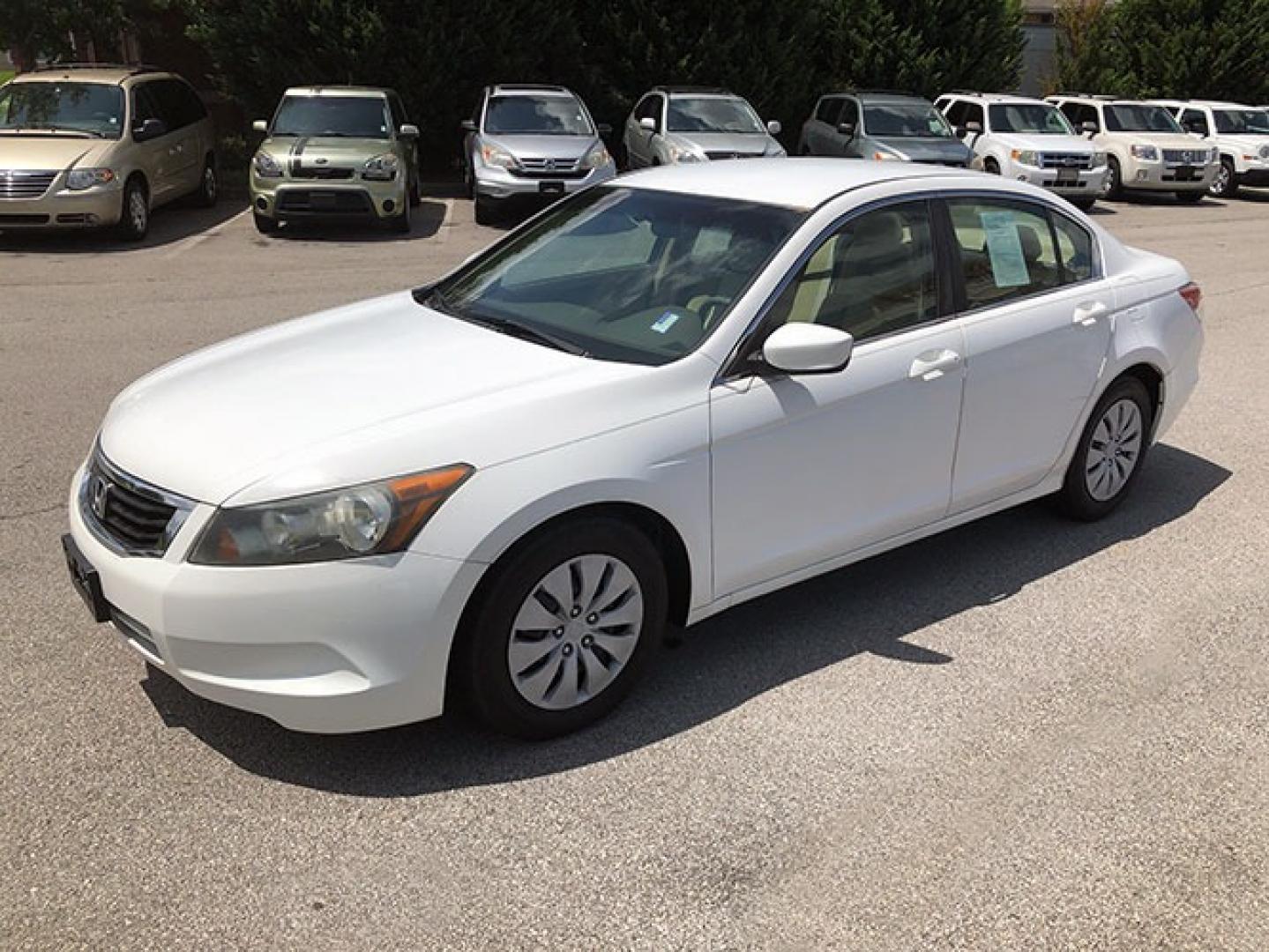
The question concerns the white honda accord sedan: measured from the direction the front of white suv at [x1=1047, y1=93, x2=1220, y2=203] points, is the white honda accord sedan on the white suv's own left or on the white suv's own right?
on the white suv's own right

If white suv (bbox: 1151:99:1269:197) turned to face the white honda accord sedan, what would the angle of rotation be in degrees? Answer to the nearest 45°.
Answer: approximately 45° to its right

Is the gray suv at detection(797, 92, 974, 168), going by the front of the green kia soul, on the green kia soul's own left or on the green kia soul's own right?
on the green kia soul's own left

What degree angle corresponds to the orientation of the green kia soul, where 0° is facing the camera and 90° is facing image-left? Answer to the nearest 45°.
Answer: approximately 0°

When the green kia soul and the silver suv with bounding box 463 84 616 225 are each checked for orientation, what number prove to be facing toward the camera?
2

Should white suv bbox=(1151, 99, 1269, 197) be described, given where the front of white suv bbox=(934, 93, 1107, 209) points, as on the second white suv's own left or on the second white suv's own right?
on the second white suv's own left

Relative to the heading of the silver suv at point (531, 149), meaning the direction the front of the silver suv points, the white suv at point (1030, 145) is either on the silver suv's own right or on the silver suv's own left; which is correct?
on the silver suv's own left

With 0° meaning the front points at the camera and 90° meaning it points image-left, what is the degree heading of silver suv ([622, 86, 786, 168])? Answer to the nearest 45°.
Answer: approximately 315°

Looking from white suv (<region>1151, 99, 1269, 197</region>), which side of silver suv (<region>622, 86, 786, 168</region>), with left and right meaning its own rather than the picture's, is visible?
left

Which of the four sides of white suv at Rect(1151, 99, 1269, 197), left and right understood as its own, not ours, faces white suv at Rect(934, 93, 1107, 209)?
right

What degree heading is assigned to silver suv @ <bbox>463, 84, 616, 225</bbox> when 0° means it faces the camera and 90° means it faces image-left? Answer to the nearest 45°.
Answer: approximately 0°
